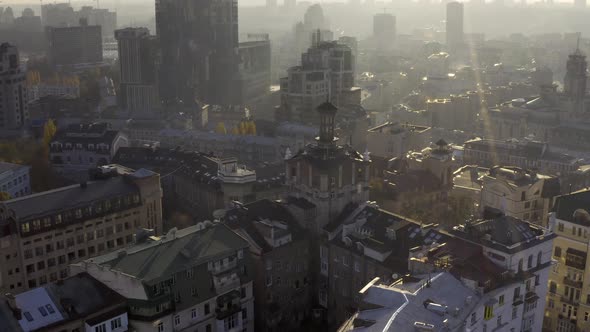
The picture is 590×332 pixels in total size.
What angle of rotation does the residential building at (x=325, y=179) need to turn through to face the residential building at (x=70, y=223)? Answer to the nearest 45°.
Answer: approximately 90° to its right

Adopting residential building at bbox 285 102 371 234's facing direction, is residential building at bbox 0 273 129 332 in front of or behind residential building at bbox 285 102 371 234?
in front

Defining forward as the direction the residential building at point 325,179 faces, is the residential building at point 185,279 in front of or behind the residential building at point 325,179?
in front

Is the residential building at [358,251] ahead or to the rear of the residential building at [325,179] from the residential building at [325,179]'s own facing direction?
ahead
